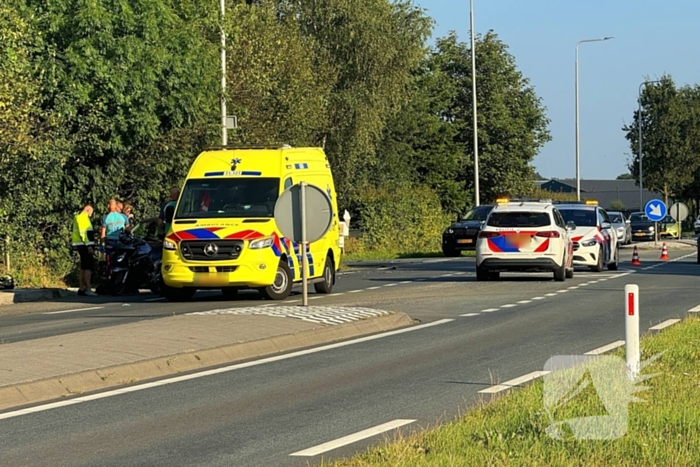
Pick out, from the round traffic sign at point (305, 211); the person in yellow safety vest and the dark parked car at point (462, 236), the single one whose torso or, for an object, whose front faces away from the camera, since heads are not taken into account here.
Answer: the round traffic sign

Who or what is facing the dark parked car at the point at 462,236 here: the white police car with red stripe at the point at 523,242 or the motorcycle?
the white police car with red stripe

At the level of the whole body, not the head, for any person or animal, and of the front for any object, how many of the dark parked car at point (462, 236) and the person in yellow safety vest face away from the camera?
0

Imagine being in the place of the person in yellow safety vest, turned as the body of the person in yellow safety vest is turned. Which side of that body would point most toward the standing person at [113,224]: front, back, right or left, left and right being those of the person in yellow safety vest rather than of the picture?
front

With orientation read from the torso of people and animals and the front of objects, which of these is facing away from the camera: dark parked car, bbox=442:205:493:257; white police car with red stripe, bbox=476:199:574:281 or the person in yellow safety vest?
the white police car with red stripe

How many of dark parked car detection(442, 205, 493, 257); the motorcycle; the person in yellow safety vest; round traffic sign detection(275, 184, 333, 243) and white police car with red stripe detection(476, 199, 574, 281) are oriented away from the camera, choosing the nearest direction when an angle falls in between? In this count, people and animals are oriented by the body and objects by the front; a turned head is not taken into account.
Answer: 2

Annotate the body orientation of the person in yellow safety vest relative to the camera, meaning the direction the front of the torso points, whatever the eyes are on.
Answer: to the viewer's right

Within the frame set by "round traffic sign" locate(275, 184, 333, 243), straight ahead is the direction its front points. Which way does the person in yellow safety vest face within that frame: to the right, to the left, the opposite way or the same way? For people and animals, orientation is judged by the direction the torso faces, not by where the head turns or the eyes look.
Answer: to the right

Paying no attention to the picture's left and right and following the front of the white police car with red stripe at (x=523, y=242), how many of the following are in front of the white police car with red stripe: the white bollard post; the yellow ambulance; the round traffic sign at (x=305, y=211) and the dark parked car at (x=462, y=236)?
1

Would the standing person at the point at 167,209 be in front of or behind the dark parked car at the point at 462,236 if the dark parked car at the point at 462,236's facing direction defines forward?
in front

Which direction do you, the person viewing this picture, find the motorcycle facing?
facing the viewer and to the left of the viewer

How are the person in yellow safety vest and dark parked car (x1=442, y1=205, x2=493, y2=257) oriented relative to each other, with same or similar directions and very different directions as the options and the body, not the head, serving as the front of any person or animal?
very different directions

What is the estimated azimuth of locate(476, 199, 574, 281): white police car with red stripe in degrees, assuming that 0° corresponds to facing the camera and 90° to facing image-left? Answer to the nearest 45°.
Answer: approximately 180°

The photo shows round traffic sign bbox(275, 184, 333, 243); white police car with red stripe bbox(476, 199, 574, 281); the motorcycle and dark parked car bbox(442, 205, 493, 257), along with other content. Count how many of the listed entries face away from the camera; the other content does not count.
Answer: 2

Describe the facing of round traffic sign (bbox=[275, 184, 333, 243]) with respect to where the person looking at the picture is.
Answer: facing away from the viewer

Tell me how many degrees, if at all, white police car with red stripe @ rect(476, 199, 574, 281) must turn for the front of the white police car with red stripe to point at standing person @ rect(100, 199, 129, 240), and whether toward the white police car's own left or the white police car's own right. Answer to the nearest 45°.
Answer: approximately 90° to the white police car's own left
